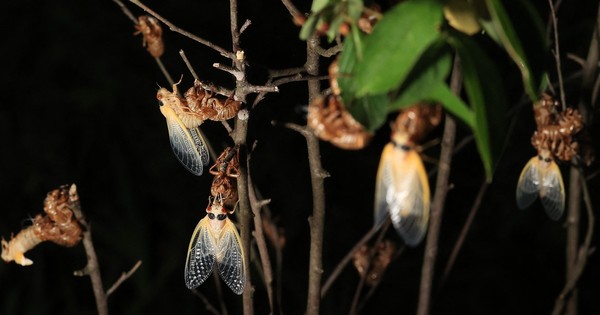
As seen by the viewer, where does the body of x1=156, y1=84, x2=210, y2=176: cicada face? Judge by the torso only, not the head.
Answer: to the viewer's left
